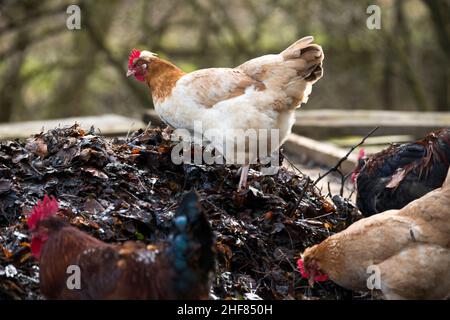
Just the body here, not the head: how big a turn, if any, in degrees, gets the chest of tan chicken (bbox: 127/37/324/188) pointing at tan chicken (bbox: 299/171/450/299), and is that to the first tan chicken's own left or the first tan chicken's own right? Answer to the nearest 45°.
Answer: approximately 135° to the first tan chicken's own left

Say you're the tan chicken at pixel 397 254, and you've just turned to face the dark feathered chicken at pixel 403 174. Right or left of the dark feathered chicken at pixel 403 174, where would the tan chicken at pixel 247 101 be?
left

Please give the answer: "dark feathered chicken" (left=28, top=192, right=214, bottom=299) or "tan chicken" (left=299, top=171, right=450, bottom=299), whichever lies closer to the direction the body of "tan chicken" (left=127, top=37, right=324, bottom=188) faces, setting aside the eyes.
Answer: the dark feathered chicken

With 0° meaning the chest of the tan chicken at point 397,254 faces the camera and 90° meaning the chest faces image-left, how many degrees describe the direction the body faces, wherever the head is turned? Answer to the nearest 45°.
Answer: approximately 90°

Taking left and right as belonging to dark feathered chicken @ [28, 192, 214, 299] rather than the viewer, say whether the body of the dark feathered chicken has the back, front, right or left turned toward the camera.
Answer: left

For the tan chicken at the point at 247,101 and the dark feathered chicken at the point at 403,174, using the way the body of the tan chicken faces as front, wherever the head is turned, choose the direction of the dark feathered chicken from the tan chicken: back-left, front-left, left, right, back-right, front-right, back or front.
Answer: back

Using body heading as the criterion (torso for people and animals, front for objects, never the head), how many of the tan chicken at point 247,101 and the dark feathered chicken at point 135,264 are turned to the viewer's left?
2

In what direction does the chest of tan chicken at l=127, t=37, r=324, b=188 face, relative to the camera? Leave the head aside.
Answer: to the viewer's left

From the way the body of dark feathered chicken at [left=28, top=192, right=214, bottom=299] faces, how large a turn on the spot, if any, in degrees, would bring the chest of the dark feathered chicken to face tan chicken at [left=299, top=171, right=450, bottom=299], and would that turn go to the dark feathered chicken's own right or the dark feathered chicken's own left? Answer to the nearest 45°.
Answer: approximately 180°
